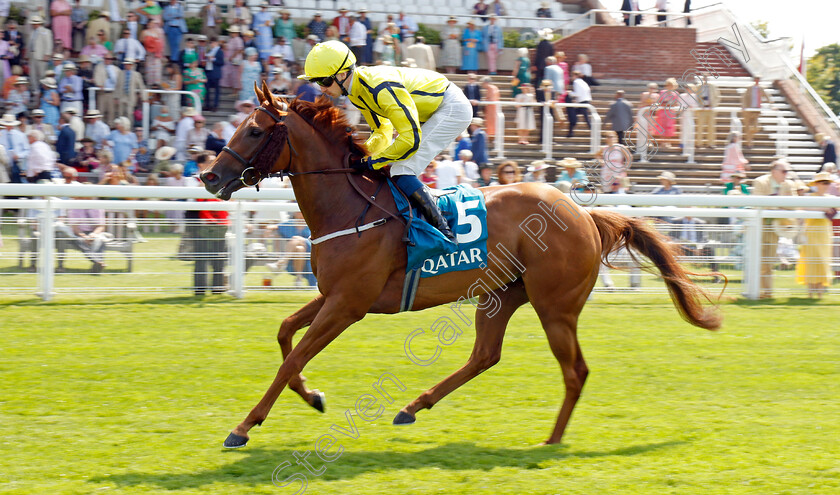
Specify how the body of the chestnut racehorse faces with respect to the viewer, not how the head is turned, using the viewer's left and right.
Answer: facing to the left of the viewer

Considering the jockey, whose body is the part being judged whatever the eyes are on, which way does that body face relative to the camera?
to the viewer's left

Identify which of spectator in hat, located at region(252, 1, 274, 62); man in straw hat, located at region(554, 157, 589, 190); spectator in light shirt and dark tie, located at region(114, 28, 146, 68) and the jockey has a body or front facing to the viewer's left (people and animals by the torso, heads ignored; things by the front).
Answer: the jockey

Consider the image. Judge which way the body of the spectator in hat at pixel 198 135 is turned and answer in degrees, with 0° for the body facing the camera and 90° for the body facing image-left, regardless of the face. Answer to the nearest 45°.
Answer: approximately 0°

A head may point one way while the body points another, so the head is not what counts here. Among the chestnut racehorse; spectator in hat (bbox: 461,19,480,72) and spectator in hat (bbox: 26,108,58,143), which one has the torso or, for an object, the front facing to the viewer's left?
the chestnut racehorse

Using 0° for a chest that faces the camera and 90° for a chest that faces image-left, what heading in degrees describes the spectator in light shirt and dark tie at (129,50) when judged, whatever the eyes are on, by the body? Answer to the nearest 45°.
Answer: approximately 0°

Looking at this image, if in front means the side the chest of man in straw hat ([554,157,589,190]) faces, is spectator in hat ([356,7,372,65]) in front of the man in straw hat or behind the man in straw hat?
behind
